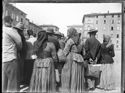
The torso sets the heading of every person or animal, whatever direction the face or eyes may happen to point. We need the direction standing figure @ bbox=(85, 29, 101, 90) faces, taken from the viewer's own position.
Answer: facing away from the viewer

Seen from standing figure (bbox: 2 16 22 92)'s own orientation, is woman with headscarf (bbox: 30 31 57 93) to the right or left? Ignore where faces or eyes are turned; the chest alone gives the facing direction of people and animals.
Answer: on its right

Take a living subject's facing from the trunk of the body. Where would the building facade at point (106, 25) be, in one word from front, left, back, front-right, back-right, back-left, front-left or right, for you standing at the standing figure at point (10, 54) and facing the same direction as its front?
front-right

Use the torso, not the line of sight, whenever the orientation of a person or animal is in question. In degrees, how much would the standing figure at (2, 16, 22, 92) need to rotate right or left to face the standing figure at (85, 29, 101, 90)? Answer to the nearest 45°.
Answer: approximately 45° to its right

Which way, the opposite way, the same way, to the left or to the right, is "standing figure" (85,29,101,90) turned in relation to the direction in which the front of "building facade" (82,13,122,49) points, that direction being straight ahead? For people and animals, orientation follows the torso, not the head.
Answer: the opposite way

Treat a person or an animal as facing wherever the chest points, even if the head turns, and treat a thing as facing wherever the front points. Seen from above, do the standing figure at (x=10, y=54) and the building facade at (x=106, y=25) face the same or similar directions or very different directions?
very different directions

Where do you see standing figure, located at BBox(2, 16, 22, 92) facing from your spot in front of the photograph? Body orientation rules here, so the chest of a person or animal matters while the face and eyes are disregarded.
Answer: facing away from the viewer and to the right of the viewer

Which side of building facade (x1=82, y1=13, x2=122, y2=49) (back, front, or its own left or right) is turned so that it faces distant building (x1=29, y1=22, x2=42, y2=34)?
right

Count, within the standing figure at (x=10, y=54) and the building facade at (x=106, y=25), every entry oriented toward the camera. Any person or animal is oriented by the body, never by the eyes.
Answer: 1

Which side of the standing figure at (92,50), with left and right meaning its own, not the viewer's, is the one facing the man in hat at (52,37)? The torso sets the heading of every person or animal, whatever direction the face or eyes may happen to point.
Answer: left
